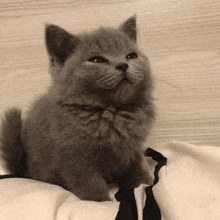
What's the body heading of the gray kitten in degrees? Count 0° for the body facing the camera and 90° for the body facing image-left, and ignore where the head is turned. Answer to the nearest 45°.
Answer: approximately 315°
